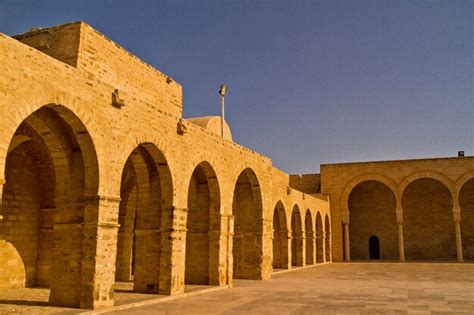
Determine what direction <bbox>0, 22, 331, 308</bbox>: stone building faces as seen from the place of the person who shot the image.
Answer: facing the viewer and to the right of the viewer
